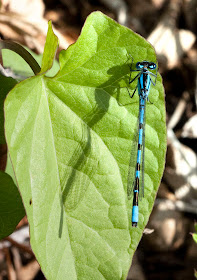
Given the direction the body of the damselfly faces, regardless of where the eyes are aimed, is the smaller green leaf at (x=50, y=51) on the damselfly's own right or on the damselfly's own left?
on the damselfly's own left

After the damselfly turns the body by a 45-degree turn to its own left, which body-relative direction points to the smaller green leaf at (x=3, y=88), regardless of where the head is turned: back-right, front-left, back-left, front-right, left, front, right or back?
front-left

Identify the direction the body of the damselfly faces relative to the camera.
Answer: away from the camera

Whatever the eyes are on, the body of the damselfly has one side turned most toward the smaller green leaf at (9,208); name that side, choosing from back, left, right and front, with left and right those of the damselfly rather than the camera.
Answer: left
